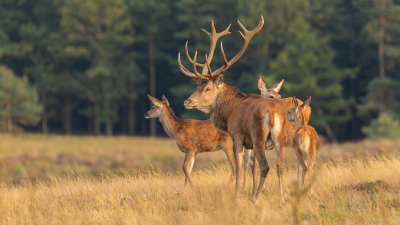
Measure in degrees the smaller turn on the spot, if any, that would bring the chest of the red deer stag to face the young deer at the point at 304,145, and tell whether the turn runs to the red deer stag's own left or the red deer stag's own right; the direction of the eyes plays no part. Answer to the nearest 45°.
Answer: approximately 135° to the red deer stag's own right

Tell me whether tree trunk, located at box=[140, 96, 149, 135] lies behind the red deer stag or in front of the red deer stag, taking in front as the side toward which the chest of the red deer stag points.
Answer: in front

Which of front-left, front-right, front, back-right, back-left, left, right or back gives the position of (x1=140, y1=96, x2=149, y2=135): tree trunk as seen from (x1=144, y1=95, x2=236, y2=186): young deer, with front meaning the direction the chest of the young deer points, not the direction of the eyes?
right

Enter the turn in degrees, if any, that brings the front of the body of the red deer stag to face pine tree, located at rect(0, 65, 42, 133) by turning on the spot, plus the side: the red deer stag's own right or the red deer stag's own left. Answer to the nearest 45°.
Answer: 0° — it already faces it

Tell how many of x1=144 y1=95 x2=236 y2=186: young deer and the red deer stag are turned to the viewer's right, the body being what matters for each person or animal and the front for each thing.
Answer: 0

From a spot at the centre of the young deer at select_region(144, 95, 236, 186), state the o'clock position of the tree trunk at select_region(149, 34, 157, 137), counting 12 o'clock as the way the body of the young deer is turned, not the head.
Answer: The tree trunk is roughly at 3 o'clock from the young deer.

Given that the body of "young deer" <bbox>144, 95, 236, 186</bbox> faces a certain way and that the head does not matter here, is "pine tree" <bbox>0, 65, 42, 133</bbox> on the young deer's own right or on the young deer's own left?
on the young deer's own right

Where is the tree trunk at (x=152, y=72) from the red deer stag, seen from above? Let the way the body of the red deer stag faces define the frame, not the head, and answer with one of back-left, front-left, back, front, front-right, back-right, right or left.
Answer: front-right

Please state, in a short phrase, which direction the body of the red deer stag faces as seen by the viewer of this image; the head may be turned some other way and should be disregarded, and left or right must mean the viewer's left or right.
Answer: facing away from the viewer and to the left of the viewer

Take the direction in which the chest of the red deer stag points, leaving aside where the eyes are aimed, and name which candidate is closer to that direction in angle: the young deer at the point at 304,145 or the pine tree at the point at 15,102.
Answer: the pine tree

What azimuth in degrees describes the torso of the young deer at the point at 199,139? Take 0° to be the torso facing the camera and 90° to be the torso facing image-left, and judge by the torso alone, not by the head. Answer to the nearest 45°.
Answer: approximately 90°

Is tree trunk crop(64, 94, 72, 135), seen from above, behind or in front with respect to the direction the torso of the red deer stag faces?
in front

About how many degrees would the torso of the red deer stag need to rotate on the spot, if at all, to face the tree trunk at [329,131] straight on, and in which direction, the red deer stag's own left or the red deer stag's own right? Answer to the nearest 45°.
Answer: approximately 45° to the red deer stag's own right

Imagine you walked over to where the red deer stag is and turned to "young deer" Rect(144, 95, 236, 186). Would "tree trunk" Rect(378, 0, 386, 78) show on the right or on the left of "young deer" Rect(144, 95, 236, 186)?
right
